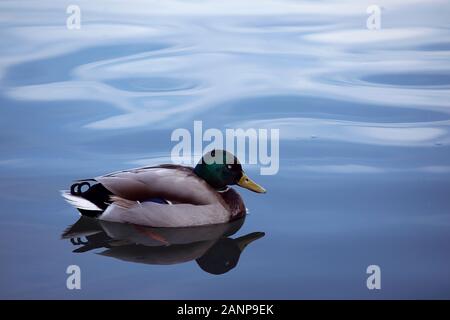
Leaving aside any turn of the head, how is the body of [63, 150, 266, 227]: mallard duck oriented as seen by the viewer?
to the viewer's right
